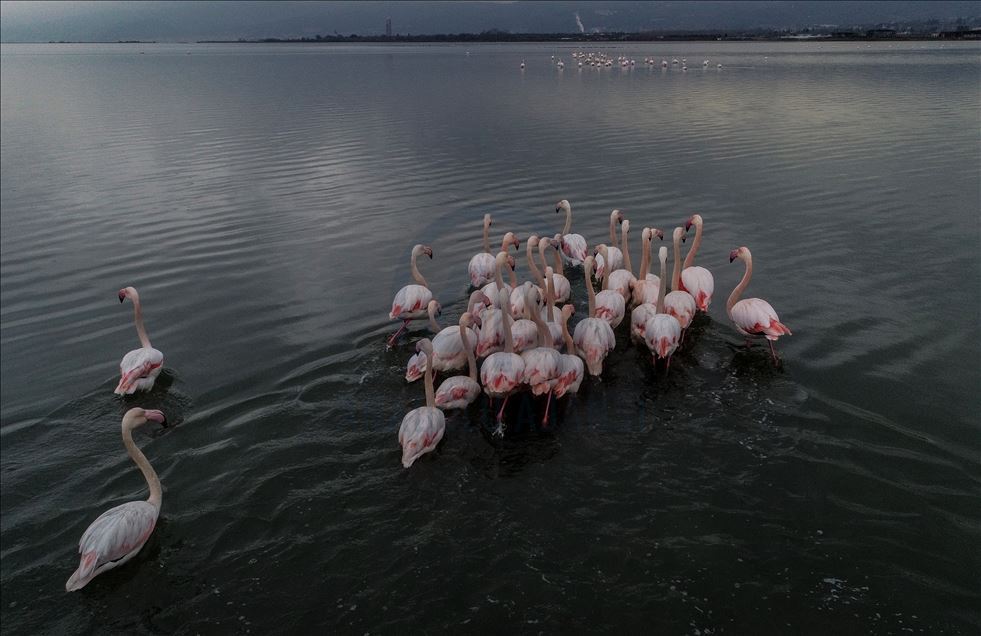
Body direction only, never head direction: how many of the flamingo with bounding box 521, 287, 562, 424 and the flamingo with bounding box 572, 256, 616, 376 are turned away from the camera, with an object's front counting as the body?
2

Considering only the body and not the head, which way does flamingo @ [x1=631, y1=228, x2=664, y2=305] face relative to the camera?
away from the camera

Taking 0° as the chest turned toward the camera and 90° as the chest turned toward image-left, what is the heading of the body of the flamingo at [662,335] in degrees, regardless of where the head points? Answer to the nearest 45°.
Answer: approximately 180°

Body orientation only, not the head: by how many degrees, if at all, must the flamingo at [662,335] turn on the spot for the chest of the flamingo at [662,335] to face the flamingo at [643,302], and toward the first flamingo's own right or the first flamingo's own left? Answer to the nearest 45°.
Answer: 0° — it already faces it

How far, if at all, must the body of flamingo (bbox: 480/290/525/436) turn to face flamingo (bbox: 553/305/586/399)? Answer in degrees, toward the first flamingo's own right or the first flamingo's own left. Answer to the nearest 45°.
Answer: approximately 90° to the first flamingo's own right

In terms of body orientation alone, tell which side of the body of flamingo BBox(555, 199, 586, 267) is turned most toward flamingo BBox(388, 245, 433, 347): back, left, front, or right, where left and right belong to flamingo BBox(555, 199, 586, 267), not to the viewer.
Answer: left

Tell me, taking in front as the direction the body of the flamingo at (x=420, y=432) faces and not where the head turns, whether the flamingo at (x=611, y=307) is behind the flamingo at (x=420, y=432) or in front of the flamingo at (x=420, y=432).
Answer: in front

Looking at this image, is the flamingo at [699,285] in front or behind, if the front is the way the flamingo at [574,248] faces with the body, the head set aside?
behind

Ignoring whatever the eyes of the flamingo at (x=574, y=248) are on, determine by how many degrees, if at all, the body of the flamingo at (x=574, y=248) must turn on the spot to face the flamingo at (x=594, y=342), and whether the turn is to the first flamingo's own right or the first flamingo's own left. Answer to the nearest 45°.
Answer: approximately 135° to the first flamingo's own left

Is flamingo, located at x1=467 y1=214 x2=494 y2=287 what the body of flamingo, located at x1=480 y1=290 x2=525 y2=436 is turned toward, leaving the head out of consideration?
yes

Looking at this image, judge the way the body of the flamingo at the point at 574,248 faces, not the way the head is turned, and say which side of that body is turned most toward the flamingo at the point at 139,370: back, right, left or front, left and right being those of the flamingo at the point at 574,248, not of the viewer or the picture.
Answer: left

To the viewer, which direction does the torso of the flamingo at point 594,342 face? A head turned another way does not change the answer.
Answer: away from the camera
